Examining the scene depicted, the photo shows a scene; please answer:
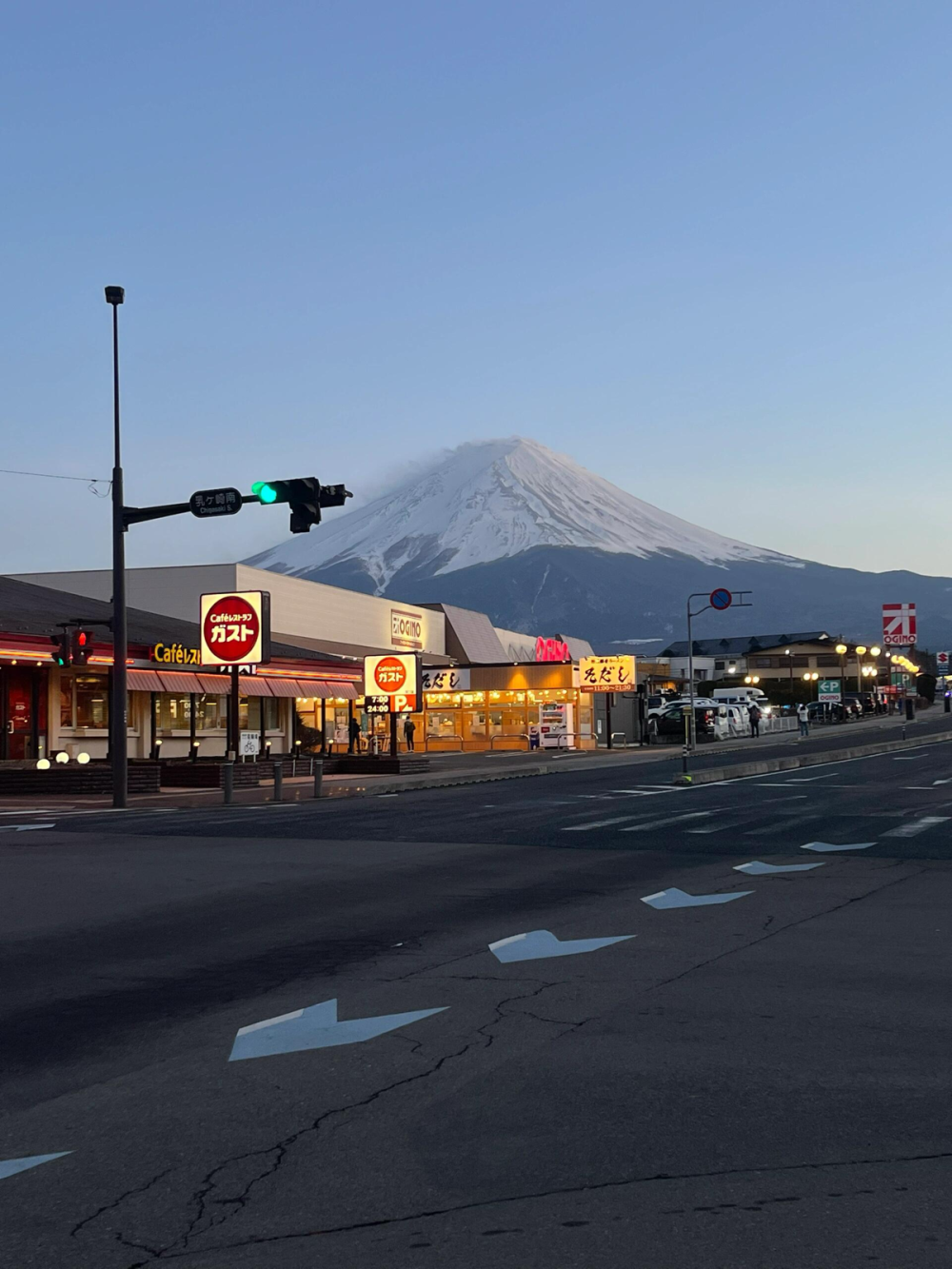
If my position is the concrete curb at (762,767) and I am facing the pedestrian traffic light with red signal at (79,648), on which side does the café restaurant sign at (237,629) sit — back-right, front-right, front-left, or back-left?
front-right

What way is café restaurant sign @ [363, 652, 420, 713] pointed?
toward the camera

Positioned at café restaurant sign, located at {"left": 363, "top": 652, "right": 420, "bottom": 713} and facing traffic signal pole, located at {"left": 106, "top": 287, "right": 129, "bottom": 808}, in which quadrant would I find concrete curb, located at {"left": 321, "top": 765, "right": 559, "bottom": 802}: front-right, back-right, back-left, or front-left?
front-left

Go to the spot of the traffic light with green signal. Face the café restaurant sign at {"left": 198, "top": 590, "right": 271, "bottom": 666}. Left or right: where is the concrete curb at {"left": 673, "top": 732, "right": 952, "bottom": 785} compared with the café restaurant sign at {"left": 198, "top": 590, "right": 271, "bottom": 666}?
right

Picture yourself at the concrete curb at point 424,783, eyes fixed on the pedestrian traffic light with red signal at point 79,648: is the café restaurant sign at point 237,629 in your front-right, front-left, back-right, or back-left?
front-right

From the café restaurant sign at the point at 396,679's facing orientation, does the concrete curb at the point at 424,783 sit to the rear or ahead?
ahead

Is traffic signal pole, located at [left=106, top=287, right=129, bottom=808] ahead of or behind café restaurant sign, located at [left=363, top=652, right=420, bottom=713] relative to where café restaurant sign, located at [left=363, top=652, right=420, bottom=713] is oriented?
ahead

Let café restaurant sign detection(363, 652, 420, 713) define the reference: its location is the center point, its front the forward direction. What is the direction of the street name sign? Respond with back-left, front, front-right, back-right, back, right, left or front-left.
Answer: front

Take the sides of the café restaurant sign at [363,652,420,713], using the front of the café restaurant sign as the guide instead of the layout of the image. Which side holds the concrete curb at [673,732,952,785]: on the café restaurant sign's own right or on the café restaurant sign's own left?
on the café restaurant sign's own left

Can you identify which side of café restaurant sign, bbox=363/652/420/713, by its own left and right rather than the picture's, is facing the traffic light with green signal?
front

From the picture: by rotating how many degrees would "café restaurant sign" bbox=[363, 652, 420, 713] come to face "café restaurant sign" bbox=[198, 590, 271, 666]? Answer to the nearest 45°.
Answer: approximately 45° to its right

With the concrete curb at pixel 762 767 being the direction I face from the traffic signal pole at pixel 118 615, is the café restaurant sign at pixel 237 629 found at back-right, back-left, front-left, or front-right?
front-left
